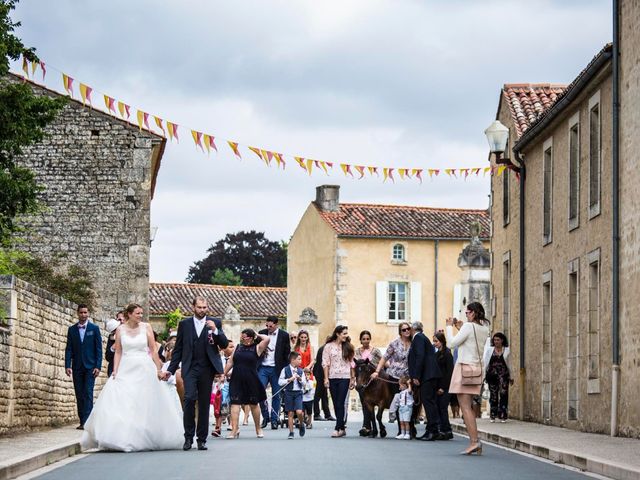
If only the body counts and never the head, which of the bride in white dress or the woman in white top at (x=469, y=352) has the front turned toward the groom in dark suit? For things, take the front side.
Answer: the woman in white top

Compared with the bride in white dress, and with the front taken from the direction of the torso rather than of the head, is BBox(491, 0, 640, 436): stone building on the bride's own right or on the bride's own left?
on the bride's own left

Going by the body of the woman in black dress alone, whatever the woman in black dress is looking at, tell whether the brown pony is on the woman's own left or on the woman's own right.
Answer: on the woman's own left

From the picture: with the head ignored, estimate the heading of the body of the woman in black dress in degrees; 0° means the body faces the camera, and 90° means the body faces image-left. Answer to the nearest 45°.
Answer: approximately 0°

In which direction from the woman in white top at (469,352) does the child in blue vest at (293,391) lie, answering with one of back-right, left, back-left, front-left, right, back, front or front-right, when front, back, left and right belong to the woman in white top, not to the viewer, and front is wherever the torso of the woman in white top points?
front-right

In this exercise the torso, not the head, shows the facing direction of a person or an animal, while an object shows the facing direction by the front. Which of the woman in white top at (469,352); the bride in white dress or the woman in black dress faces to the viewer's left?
the woman in white top

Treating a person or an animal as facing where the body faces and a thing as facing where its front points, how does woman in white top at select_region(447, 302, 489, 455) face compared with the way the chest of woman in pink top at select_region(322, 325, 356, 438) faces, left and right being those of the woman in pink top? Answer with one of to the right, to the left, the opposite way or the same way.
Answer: to the right

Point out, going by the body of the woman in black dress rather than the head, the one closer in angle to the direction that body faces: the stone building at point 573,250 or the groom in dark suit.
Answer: the groom in dark suit

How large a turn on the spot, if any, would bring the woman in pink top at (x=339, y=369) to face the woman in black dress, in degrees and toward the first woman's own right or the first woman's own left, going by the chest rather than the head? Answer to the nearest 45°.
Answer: approximately 45° to the first woman's own right

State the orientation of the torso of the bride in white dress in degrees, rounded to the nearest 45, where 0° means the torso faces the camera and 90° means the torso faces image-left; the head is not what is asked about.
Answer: approximately 0°

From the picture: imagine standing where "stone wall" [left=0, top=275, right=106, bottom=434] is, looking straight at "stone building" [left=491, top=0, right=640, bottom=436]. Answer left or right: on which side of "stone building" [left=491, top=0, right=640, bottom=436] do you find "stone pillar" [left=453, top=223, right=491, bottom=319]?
left

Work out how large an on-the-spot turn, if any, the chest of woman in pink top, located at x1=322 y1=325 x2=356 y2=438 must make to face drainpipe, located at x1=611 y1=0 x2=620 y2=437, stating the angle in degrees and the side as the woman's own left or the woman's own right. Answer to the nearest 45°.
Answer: approximately 90° to the woman's own left

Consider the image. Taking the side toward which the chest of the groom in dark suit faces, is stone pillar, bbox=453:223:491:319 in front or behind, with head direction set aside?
behind

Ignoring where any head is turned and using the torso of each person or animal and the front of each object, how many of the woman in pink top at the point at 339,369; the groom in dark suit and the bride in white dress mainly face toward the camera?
3

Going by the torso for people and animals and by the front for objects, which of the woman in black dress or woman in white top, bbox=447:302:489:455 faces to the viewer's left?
the woman in white top
